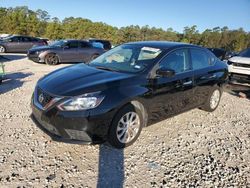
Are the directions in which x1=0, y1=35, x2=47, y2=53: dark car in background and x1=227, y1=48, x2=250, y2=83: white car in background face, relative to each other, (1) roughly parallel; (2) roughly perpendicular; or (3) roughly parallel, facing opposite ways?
roughly parallel

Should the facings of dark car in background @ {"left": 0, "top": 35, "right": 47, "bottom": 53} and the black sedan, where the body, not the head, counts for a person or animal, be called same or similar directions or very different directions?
same or similar directions

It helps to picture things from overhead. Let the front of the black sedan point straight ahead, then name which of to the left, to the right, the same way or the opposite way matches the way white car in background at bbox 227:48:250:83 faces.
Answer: the same way

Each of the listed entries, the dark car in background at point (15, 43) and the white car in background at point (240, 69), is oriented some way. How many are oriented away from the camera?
0

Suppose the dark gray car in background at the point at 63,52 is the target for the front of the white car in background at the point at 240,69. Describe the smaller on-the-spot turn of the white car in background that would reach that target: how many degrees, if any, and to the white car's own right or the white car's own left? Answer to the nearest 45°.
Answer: approximately 45° to the white car's own right

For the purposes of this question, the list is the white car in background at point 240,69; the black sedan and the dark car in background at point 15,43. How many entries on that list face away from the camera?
0

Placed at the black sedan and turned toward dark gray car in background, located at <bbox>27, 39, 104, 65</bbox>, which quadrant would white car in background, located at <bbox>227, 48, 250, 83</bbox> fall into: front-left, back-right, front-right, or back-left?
front-right

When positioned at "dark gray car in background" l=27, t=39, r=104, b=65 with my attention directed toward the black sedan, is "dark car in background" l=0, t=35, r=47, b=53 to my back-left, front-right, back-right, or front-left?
back-right

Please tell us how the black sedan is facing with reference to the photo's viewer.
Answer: facing the viewer and to the left of the viewer

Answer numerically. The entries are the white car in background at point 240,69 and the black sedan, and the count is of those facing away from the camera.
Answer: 0

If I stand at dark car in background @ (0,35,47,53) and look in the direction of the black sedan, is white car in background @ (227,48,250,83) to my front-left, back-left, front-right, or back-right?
front-left

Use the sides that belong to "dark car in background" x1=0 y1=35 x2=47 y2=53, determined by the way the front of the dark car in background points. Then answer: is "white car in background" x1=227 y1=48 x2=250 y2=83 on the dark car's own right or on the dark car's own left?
on the dark car's own left

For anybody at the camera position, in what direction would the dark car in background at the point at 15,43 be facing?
facing to the left of the viewer

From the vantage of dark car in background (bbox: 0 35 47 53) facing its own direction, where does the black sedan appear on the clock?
The black sedan is roughly at 9 o'clock from the dark car in background.

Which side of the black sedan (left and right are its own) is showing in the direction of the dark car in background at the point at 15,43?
right

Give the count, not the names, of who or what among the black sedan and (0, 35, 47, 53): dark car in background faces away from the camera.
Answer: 0

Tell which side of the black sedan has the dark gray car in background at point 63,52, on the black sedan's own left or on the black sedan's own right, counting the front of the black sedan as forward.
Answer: on the black sedan's own right
